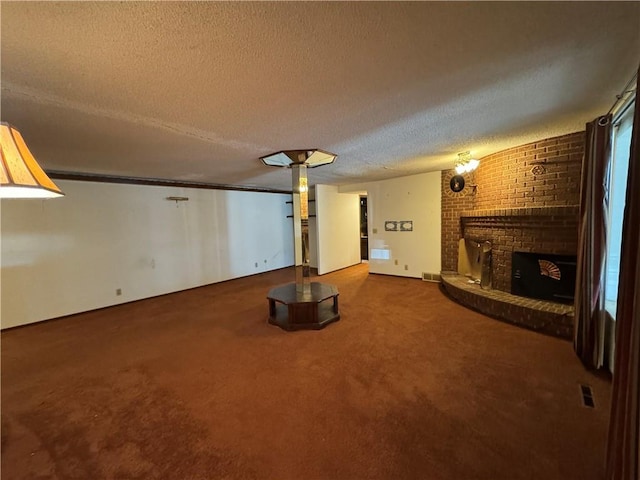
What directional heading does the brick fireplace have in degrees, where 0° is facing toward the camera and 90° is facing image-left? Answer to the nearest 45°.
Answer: approximately 45°

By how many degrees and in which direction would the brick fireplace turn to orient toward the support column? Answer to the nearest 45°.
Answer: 0° — it already faces it
